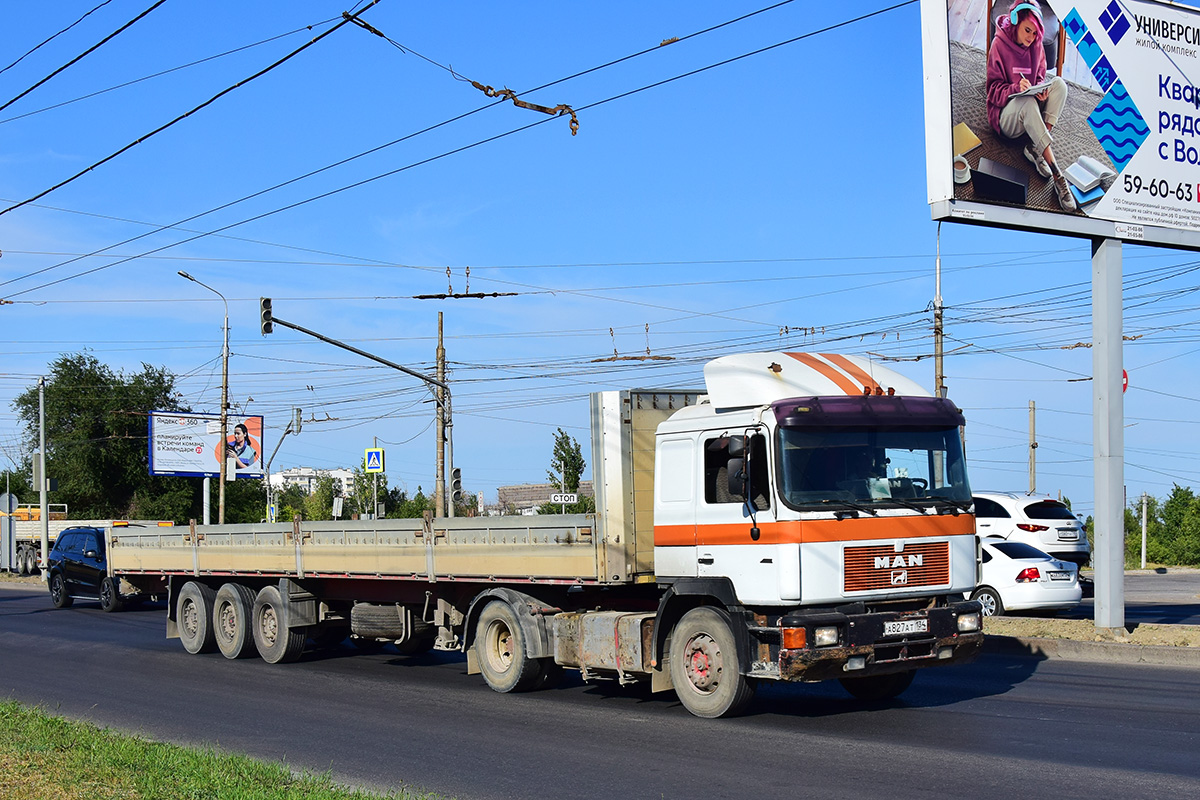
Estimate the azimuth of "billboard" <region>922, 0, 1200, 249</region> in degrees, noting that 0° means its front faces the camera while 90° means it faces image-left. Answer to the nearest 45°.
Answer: approximately 315°

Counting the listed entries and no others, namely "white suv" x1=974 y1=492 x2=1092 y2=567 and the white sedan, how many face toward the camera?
0

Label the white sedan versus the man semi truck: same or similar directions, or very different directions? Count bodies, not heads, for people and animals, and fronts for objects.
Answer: very different directions

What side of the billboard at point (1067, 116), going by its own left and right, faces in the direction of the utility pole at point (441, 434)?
back

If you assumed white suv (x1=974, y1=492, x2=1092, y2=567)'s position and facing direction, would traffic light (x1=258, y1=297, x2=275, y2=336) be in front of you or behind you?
in front

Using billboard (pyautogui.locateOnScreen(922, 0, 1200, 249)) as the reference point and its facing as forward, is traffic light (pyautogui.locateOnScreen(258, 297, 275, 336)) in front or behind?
behind

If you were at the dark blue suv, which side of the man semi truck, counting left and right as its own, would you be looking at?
back
